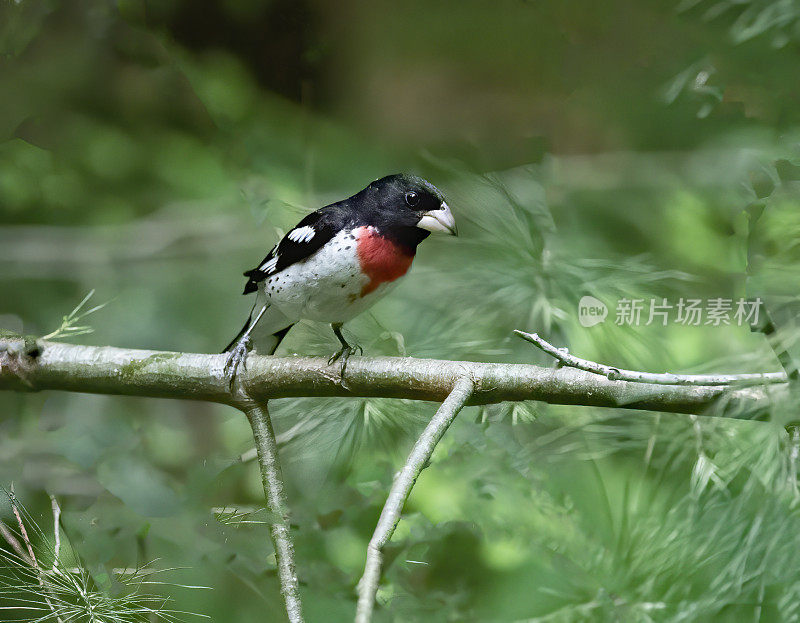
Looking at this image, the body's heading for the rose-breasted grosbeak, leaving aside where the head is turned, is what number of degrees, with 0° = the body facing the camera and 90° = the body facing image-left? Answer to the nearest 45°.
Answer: approximately 315°
